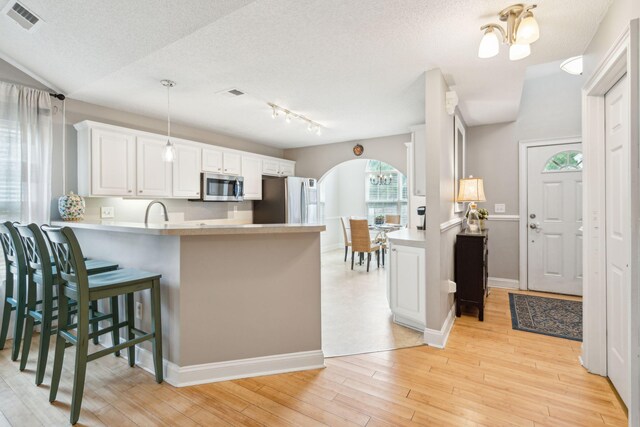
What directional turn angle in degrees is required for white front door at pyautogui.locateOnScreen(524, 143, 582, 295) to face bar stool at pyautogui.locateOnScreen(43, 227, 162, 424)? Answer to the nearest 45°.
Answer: approximately 45° to its right

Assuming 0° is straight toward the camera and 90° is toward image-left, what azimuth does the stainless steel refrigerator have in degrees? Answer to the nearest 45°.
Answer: approximately 315°

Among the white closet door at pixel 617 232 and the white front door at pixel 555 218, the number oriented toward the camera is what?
1

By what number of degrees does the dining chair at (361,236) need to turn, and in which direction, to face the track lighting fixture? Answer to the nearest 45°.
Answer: approximately 180°

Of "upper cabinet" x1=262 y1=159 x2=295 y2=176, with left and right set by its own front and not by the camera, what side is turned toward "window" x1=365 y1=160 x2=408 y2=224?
left

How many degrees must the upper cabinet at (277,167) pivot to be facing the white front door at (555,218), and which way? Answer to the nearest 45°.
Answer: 0° — it already faces it

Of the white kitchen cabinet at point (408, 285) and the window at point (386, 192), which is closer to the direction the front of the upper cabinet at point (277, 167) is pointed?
the white kitchen cabinet

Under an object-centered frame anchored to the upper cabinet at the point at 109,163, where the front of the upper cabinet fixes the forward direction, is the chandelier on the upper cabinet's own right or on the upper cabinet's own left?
on the upper cabinet's own left

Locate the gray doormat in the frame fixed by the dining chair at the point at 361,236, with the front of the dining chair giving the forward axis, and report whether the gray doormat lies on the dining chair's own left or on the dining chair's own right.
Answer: on the dining chair's own right

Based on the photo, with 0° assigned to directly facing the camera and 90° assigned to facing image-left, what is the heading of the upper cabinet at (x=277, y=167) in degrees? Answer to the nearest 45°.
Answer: approximately 315°

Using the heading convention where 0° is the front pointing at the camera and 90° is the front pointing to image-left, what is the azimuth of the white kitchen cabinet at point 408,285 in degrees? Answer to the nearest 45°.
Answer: approximately 45°

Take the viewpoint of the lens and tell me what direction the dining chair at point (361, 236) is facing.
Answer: facing away from the viewer and to the right of the viewer

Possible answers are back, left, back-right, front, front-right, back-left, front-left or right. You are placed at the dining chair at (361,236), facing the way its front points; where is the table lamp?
right

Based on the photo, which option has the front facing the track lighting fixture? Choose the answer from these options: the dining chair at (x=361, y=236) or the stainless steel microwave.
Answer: the stainless steel microwave

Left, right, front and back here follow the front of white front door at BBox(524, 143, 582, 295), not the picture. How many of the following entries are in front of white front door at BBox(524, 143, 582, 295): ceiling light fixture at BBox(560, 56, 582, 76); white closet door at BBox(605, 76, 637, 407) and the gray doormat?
3
